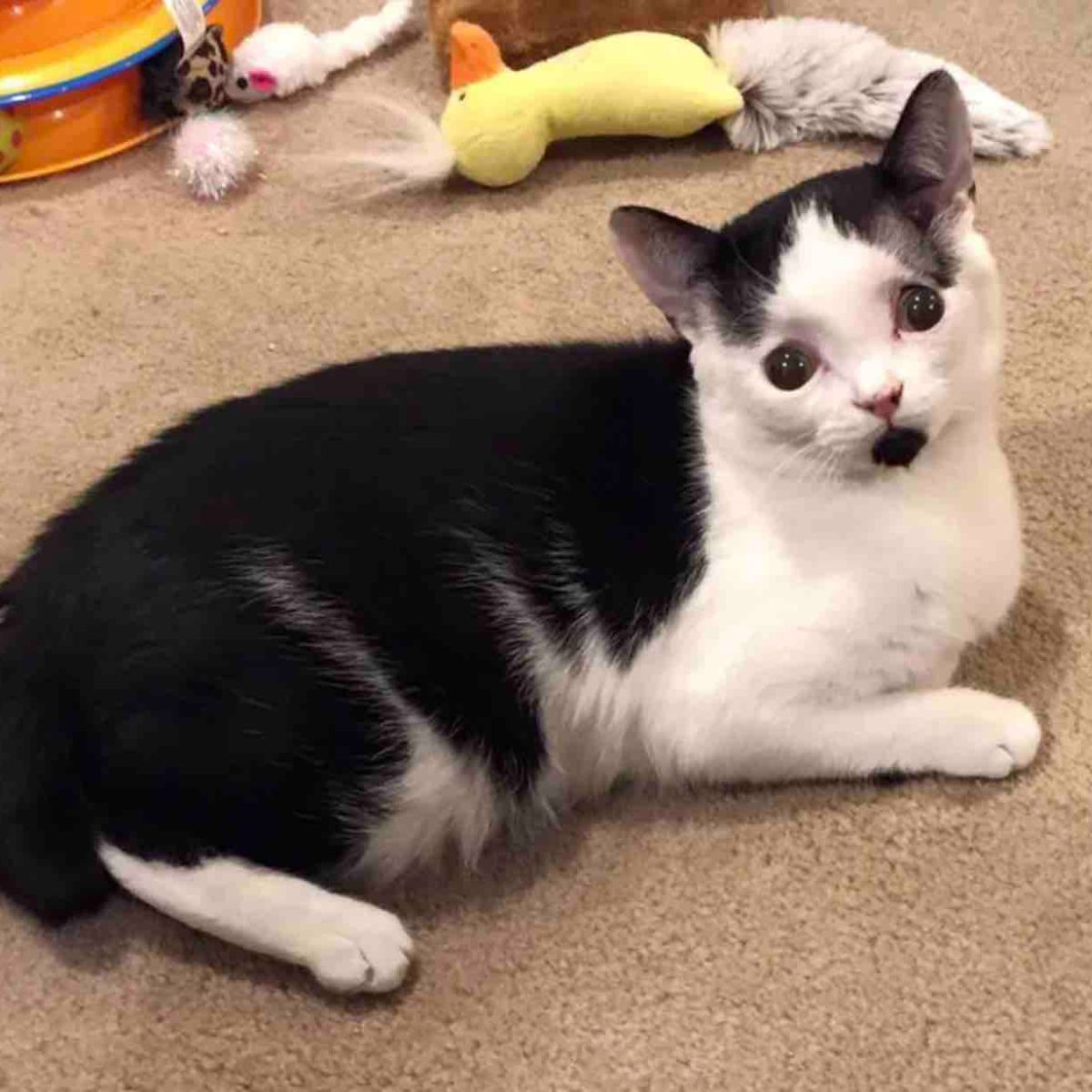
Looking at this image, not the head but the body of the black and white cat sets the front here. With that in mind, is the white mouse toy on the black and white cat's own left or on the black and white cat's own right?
on the black and white cat's own left

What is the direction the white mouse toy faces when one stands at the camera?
facing the viewer and to the left of the viewer

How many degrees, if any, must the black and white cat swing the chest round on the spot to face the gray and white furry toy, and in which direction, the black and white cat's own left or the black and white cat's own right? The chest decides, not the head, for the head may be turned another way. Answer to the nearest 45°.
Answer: approximately 45° to the black and white cat's own left

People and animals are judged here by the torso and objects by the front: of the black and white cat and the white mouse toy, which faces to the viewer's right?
the black and white cat

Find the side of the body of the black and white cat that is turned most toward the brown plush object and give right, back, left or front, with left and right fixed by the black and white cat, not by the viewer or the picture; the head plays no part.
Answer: left

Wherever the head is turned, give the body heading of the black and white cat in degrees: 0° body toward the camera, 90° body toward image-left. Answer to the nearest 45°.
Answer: approximately 270°

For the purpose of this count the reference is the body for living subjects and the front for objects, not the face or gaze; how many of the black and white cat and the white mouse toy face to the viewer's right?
1

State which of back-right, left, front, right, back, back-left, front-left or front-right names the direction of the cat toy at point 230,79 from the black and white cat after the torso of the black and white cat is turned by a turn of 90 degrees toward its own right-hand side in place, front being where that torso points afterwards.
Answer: back

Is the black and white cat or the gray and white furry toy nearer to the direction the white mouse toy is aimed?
the black and white cat
